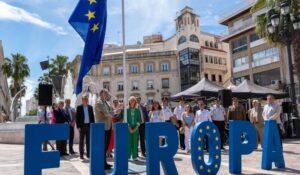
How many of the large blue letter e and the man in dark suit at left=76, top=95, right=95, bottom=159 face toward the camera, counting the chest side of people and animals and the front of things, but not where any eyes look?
2

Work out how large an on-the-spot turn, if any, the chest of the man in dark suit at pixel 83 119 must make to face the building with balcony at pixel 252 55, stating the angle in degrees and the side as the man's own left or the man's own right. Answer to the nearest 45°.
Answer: approximately 135° to the man's own left

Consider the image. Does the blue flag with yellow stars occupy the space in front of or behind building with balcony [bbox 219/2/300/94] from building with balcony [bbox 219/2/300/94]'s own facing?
in front

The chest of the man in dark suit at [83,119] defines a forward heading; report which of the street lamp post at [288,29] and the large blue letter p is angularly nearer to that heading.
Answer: the large blue letter p

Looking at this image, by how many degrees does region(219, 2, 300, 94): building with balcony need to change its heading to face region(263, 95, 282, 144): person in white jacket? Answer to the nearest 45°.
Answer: approximately 45° to its left

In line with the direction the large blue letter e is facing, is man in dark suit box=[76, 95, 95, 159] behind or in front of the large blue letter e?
behind

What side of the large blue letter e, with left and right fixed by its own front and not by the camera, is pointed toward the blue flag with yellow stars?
back

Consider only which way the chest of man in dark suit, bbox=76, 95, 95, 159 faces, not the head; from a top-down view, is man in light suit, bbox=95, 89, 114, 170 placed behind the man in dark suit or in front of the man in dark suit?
in front

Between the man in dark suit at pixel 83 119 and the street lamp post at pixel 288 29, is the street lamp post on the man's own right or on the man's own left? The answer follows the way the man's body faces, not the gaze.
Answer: on the man's own left

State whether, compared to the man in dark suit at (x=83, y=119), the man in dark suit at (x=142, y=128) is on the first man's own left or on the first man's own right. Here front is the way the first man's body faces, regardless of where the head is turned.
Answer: on the first man's own left

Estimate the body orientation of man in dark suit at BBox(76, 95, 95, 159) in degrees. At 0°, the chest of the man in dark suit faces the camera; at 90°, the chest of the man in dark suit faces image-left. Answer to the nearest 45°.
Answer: approximately 0°
